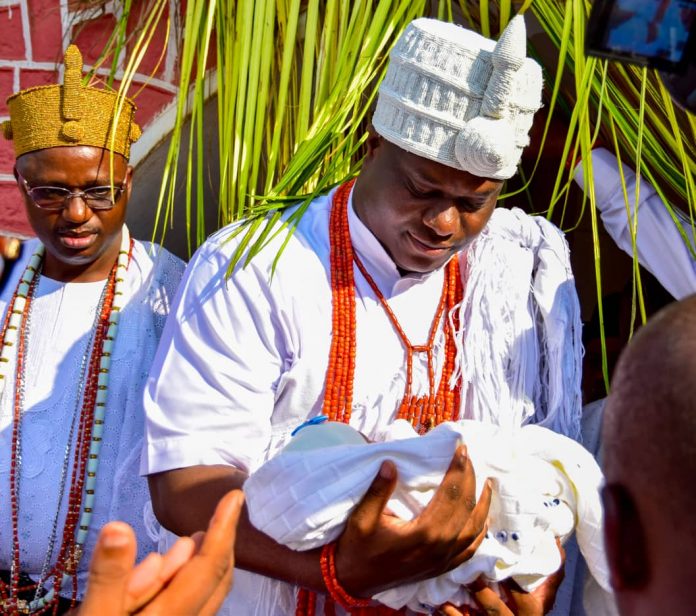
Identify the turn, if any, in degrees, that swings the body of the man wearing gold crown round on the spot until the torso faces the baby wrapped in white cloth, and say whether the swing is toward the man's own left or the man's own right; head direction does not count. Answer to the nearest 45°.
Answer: approximately 45° to the man's own left

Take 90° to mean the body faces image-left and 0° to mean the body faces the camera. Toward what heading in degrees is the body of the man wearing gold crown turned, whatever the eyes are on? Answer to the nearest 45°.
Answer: approximately 0°
